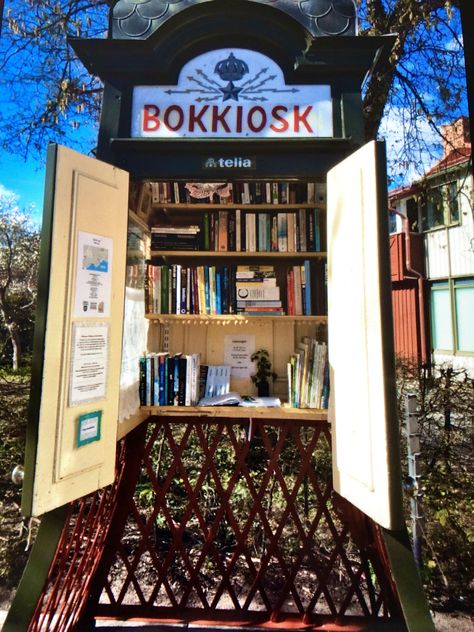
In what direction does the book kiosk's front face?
toward the camera

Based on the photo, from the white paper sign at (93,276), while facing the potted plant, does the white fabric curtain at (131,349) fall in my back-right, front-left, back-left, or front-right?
front-left

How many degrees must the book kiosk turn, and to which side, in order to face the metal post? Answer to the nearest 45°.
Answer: approximately 90° to its left

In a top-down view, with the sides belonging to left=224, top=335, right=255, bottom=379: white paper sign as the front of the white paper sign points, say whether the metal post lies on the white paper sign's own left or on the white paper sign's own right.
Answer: on the white paper sign's own left

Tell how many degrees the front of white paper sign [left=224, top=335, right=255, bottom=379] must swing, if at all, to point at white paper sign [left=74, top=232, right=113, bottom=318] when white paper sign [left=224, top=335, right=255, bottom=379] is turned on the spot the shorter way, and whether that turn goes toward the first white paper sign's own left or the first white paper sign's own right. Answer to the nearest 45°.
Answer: approximately 45° to the first white paper sign's own right

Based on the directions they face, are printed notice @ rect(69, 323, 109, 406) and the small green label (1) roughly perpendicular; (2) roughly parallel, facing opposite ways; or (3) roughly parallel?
roughly parallel

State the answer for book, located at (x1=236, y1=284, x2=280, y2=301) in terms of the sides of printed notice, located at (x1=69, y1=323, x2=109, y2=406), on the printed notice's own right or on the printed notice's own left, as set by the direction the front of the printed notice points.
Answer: on the printed notice's own left

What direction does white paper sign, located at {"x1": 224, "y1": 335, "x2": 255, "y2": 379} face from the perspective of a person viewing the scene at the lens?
facing the viewer

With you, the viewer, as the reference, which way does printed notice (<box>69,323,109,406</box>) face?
facing the viewer and to the right of the viewer
